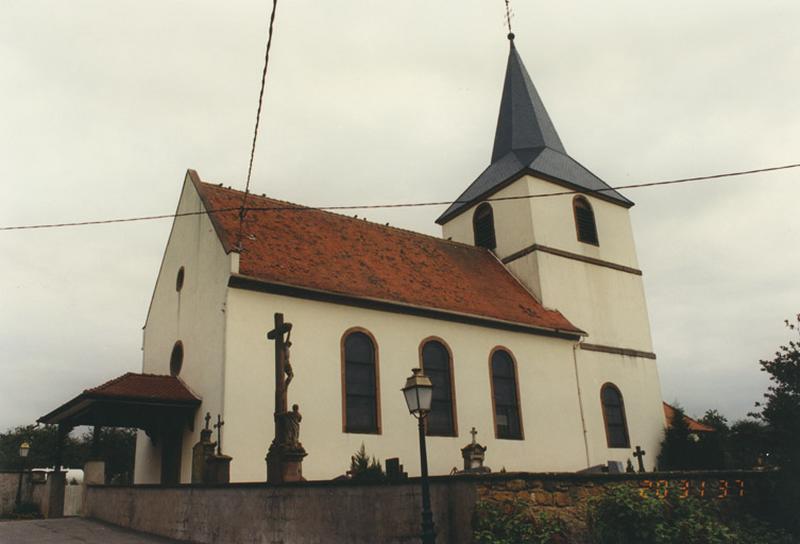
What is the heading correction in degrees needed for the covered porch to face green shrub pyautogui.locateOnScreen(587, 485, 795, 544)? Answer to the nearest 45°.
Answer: approximately 90° to its left

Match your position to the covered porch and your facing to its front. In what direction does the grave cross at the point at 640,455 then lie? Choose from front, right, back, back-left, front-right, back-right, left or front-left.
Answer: back-left

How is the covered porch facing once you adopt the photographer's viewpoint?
facing the viewer and to the left of the viewer

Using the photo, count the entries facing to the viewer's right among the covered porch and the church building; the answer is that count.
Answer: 0

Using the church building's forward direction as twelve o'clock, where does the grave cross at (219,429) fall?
The grave cross is roughly at 12 o'clock from the church building.

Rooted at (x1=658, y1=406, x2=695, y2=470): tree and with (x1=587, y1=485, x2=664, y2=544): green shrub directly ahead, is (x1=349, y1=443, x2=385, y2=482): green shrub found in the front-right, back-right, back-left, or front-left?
front-right

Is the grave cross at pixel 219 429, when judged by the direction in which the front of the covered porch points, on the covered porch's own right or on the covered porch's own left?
on the covered porch's own left

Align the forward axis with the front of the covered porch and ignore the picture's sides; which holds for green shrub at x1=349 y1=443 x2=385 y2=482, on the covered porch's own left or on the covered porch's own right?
on the covered porch's own left

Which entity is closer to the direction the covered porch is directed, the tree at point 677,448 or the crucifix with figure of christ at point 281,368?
the crucifix with figure of christ

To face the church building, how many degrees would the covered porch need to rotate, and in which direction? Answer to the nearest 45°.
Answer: approximately 135° to its left

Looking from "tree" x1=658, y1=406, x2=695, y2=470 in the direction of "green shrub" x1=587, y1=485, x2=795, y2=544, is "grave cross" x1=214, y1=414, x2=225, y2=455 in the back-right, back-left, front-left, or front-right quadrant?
front-right

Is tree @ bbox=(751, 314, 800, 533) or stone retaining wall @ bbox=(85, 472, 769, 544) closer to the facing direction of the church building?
the stone retaining wall

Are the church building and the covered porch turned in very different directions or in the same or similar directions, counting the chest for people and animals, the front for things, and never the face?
same or similar directions

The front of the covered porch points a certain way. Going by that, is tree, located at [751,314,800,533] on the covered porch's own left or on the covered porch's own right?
on the covered porch's own left

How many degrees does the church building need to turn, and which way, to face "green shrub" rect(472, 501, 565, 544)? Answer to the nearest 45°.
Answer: approximately 45° to its left
